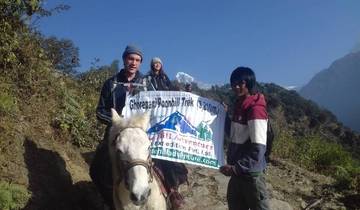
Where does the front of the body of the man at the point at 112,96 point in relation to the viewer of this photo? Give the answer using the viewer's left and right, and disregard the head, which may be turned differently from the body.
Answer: facing the viewer and to the right of the viewer

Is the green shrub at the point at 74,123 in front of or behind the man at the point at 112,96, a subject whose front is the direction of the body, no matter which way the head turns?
behind

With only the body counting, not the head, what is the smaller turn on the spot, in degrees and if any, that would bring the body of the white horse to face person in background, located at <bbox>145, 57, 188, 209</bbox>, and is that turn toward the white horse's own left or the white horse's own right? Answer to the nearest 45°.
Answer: approximately 180°

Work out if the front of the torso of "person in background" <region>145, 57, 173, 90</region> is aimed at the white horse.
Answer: yes

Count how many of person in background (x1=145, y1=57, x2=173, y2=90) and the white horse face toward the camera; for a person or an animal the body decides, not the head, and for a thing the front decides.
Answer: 2
